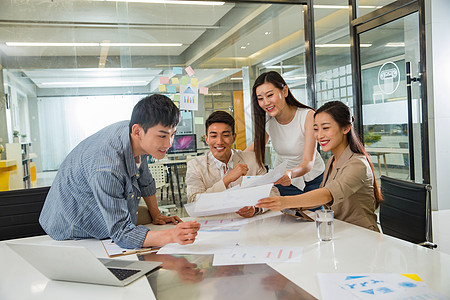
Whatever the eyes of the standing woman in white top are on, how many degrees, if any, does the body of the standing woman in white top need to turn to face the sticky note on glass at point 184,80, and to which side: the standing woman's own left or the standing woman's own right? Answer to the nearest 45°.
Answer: approximately 90° to the standing woman's own right

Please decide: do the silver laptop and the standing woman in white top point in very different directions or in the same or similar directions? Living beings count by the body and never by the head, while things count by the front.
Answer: very different directions

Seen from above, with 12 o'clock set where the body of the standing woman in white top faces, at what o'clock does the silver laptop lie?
The silver laptop is roughly at 11 o'clock from the standing woman in white top.

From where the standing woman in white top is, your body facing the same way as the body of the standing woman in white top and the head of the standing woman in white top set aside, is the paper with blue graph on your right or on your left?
on your left

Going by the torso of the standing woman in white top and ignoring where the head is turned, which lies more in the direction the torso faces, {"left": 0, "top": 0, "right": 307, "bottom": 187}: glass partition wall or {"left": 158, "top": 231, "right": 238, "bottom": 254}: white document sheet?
the white document sheet

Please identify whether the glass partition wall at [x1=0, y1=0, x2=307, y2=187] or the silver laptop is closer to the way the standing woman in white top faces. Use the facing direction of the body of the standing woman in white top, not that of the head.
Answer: the silver laptop

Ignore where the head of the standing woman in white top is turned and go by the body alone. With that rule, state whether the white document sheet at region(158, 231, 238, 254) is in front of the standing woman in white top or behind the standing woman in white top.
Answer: in front

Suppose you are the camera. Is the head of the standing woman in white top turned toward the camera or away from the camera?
toward the camera

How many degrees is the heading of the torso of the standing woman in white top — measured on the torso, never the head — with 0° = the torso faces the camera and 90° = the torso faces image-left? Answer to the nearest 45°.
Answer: approximately 45°

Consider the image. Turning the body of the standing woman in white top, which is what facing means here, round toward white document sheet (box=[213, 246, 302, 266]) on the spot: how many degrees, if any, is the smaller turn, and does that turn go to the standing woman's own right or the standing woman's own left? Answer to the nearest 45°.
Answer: approximately 45° to the standing woman's own left

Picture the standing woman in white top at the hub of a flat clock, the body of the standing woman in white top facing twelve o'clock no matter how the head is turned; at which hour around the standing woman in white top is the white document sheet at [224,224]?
The white document sheet is roughly at 11 o'clock from the standing woman in white top.

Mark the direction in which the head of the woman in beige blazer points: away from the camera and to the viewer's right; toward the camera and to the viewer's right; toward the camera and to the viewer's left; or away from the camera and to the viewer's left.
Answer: toward the camera and to the viewer's left

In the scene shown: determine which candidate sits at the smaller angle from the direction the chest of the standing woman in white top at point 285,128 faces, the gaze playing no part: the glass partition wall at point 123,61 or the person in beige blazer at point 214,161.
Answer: the person in beige blazer

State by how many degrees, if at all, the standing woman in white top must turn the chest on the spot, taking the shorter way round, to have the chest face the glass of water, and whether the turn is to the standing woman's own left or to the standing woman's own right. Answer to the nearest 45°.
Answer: approximately 45° to the standing woman's own left
